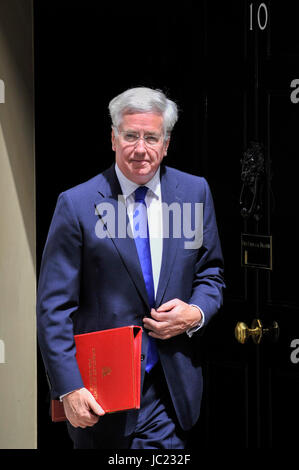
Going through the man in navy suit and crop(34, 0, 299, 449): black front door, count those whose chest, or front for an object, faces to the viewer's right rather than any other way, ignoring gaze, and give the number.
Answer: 0

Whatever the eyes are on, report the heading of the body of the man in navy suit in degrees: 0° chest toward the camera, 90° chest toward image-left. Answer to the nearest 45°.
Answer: approximately 0°

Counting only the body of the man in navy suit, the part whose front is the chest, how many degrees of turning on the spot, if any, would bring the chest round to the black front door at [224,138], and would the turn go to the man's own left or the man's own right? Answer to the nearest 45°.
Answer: approximately 135° to the man's own left

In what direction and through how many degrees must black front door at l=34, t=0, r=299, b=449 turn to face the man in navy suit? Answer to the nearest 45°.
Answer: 0° — it already faces them

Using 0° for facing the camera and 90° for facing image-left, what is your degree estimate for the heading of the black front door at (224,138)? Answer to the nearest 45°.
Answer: approximately 45°
